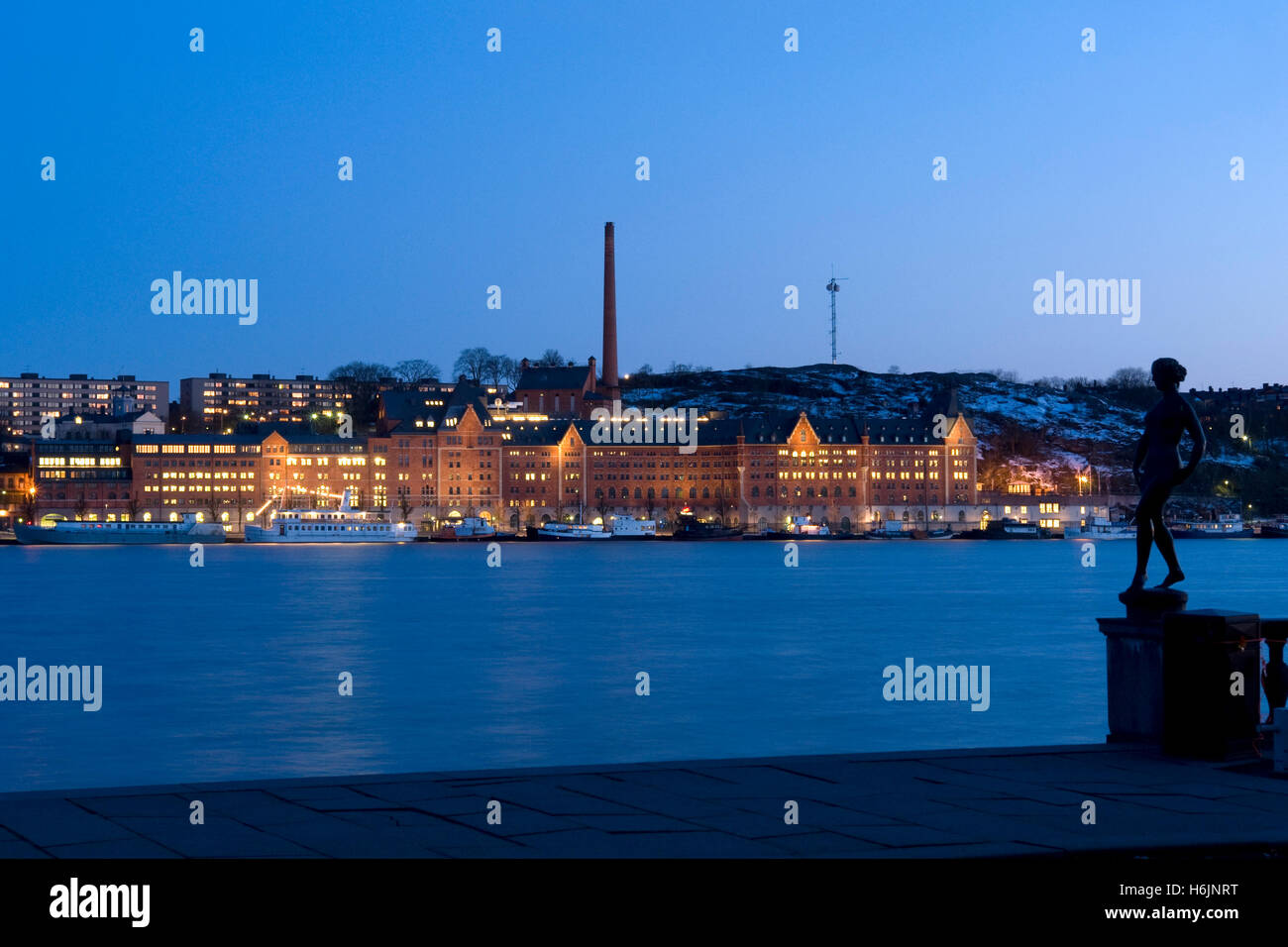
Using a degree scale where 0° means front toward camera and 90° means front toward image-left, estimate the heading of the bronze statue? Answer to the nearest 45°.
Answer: approximately 45°

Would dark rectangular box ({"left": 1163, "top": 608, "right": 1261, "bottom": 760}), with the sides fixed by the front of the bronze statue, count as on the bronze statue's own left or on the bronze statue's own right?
on the bronze statue's own left
